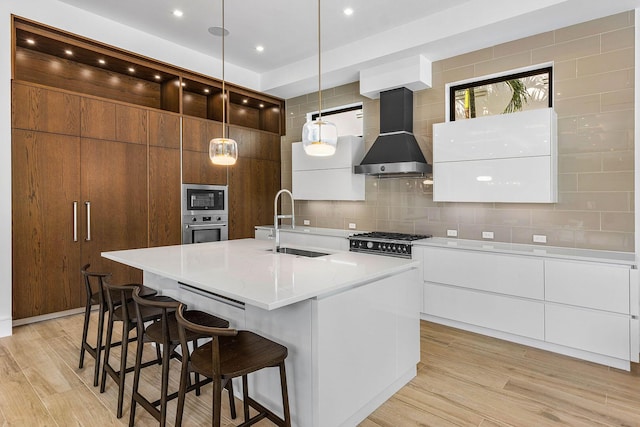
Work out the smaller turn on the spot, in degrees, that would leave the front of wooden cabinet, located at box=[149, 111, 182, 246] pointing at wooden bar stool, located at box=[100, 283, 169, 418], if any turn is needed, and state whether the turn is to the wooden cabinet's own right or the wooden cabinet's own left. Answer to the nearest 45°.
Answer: approximately 45° to the wooden cabinet's own right

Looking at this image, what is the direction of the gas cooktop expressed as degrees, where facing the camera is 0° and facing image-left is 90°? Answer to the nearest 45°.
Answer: approximately 45°

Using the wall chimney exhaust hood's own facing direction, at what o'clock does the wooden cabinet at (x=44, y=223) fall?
The wooden cabinet is roughly at 1 o'clock from the wall chimney exhaust hood.

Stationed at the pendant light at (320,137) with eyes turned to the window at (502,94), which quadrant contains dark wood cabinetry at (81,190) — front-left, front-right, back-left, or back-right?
back-left

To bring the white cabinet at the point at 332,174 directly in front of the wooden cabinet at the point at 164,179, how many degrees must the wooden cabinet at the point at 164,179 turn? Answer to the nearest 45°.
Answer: approximately 45° to its left

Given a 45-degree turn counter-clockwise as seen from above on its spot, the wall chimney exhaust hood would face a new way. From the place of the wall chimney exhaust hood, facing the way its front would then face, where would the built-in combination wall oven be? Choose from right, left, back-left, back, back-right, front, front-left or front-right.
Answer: right

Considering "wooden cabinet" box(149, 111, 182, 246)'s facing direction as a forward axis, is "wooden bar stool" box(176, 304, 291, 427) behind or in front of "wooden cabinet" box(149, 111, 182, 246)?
in front

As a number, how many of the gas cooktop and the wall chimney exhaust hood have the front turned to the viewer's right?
0

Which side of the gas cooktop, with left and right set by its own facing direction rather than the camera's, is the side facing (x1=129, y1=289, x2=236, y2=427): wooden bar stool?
front

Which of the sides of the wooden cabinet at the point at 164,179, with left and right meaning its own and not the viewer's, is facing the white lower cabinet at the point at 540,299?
front

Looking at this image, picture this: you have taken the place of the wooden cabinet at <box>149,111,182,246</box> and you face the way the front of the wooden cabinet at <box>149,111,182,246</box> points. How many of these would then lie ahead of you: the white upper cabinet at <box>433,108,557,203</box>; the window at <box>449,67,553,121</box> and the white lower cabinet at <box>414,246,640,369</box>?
3

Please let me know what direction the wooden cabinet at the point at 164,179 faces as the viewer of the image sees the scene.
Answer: facing the viewer and to the right of the viewer

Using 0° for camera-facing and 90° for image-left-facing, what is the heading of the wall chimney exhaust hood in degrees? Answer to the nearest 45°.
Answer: approximately 45°

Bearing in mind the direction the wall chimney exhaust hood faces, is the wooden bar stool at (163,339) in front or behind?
in front

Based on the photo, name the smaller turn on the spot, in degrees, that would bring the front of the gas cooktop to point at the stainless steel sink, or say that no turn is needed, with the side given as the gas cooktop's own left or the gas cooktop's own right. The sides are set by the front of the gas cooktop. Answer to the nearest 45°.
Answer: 0° — it already faces it
